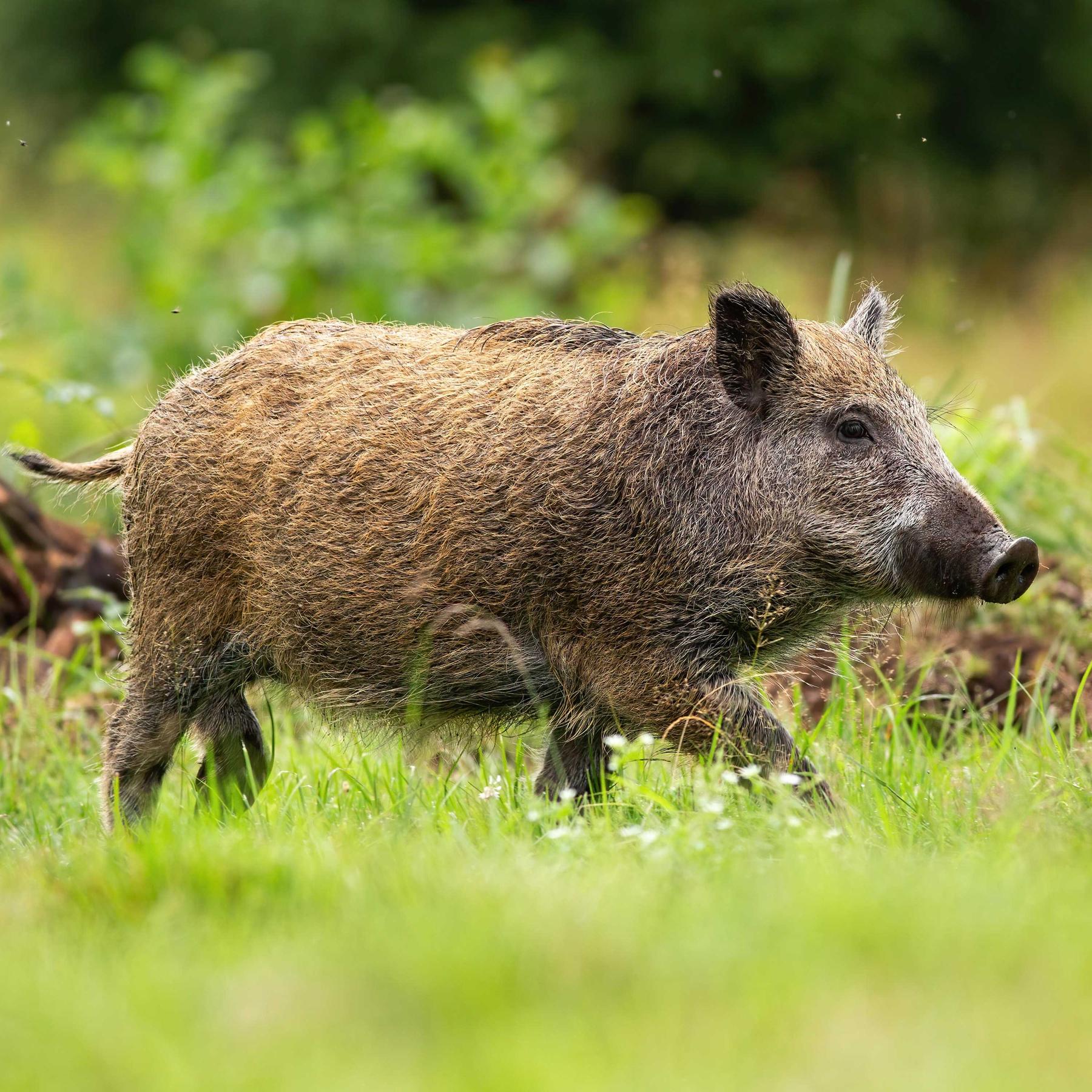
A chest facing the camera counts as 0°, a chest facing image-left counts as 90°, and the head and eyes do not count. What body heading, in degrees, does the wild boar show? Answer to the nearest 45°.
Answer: approximately 270°

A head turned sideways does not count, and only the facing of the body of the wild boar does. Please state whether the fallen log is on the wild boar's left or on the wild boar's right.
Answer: on the wild boar's left
